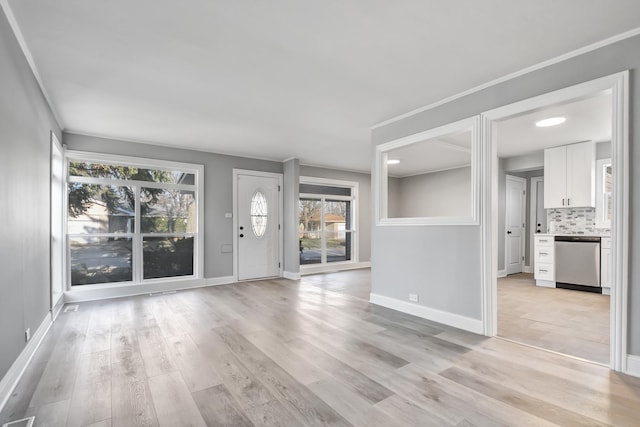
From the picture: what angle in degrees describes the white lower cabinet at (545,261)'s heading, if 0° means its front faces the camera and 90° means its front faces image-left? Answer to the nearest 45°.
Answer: approximately 0°

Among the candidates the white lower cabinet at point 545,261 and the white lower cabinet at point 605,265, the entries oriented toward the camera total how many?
2

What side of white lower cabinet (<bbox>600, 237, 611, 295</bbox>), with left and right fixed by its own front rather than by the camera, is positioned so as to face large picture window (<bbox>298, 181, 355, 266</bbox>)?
right

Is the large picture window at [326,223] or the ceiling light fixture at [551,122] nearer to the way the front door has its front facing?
the ceiling light fixture

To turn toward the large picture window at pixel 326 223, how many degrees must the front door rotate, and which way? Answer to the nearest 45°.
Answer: approximately 90° to its left
